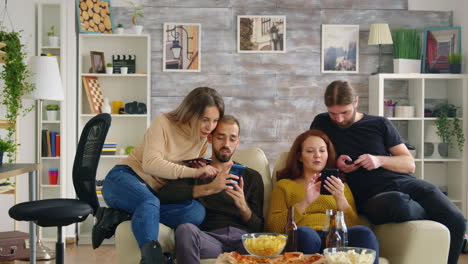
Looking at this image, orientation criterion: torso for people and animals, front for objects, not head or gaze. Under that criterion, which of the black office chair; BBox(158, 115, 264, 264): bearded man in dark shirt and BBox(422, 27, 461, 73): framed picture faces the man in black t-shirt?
the framed picture

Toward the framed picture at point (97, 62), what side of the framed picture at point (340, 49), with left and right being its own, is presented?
right

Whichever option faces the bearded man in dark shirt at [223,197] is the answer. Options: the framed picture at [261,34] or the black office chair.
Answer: the framed picture

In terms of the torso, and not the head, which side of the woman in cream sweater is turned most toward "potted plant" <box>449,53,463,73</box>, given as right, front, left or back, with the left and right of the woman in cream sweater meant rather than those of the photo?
left

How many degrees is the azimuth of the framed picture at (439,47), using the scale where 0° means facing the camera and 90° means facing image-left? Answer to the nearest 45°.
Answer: approximately 0°

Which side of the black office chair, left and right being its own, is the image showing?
left

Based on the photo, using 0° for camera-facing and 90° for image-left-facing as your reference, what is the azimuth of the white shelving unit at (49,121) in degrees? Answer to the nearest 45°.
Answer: approximately 0°
